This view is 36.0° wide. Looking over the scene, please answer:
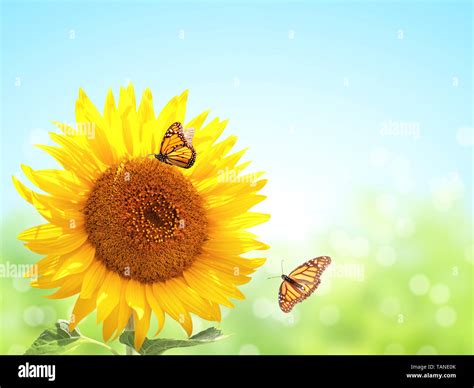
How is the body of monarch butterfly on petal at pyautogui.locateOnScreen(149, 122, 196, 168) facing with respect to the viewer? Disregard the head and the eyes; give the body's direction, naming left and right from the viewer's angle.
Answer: facing to the left of the viewer
